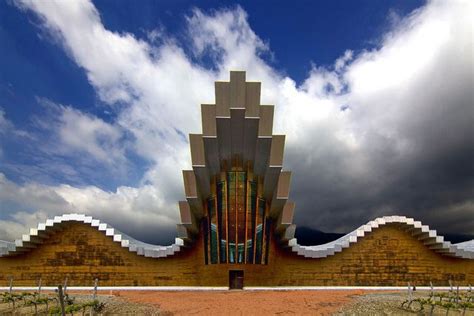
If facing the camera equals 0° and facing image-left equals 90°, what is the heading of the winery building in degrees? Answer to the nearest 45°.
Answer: approximately 0°
